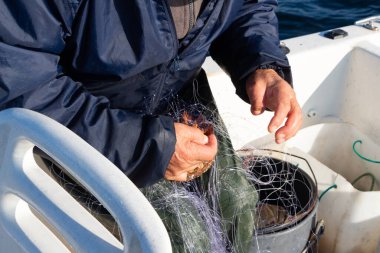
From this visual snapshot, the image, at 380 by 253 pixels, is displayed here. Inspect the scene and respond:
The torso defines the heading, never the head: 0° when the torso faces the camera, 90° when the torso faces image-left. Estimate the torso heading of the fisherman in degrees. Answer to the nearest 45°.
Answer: approximately 315°
